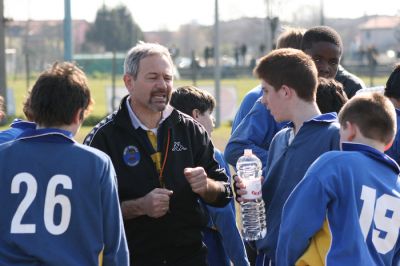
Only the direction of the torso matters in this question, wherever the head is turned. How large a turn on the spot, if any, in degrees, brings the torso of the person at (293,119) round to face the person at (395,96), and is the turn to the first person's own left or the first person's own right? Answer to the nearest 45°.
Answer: approximately 180°

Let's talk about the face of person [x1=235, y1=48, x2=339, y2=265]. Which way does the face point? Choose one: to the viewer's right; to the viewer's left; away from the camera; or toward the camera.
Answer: to the viewer's left

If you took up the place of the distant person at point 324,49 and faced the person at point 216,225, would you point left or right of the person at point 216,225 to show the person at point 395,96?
left

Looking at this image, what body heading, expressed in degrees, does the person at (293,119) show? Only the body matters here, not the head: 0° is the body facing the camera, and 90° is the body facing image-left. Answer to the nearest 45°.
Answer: approximately 45°

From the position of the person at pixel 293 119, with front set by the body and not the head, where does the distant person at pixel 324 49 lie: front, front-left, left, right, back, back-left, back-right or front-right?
back-right

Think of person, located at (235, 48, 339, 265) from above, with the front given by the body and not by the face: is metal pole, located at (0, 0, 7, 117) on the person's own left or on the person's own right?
on the person's own right
